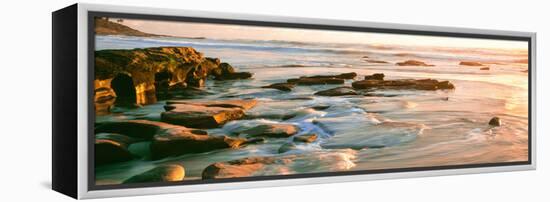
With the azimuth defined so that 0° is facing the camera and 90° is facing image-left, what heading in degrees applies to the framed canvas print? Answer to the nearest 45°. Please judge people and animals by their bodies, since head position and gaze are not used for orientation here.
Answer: approximately 315°
